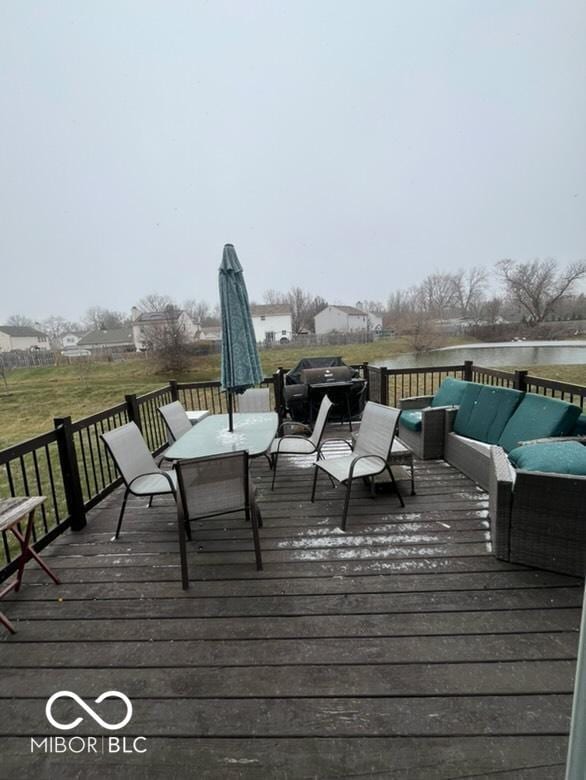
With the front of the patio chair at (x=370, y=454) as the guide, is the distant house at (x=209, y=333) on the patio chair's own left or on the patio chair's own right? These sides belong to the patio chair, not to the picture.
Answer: on the patio chair's own right

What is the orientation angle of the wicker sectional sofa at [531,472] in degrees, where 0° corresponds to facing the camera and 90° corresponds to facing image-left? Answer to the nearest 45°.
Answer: approximately 45°

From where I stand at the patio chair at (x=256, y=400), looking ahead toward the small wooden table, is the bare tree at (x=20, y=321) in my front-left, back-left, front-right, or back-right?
back-right

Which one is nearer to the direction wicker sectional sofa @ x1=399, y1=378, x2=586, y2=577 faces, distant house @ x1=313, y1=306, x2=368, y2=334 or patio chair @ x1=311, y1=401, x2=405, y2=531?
the patio chair

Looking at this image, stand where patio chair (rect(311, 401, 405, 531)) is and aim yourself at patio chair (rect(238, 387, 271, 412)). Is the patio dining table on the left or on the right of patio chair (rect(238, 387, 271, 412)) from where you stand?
left

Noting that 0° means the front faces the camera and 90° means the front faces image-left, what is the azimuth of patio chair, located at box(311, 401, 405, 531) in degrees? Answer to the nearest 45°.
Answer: approximately 45°

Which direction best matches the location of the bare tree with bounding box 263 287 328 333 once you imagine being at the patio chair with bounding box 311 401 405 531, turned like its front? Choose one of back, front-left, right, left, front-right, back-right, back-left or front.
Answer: back-right

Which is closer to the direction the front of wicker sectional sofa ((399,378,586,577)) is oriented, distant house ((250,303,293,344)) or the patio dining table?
the patio dining table

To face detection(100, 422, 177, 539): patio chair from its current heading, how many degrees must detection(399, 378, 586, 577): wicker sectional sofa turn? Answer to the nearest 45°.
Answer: approximately 45° to its right
